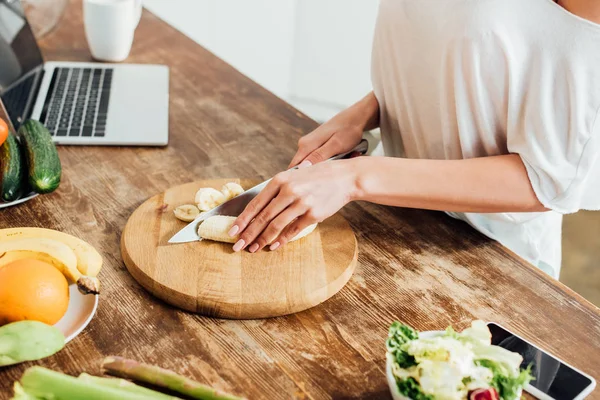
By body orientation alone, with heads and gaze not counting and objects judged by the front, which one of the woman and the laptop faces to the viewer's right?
the laptop

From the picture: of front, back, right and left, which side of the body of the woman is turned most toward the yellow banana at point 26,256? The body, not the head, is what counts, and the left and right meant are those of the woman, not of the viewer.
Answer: front

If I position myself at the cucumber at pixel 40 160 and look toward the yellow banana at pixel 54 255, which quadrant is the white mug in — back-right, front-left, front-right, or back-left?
back-left

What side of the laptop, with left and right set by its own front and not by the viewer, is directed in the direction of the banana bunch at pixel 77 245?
right

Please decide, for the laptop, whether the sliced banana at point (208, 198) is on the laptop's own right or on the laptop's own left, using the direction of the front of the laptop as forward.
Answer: on the laptop's own right

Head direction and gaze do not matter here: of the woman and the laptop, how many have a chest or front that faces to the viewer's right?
1

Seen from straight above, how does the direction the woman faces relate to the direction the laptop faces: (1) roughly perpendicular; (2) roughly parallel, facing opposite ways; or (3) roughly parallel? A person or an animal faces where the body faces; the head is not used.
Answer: roughly parallel, facing opposite ways

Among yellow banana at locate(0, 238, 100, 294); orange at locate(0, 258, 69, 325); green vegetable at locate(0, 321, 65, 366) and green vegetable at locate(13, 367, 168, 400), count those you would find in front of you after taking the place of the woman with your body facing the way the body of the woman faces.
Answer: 4

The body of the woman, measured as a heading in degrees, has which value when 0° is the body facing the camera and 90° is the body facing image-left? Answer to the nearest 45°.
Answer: approximately 45°

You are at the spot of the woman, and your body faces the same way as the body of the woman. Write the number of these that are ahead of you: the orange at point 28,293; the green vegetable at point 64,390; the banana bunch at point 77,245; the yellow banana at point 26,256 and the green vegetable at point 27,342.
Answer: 5

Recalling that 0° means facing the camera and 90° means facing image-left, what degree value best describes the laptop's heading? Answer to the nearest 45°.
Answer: approximately 270°

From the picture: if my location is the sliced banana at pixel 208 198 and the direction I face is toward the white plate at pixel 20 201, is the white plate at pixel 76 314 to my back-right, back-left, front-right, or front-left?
front-left

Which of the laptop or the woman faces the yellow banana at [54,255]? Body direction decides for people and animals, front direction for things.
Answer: the woman

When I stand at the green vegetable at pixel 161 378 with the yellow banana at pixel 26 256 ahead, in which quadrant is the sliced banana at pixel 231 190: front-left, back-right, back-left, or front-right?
front-right

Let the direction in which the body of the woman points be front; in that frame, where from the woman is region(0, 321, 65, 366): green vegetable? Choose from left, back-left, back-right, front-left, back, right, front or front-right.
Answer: front

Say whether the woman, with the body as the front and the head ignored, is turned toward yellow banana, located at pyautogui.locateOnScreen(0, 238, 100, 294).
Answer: yes

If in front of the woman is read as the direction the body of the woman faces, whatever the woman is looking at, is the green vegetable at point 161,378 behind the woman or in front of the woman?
in front
